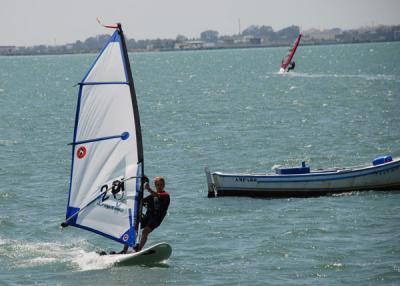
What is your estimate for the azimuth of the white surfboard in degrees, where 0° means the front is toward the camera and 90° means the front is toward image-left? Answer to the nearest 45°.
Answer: approximately 270°

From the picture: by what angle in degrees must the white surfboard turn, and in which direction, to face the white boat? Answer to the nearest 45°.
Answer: approximately 45° to its left

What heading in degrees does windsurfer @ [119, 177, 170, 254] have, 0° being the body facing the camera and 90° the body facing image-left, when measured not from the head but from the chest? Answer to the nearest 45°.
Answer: approximately 45°
